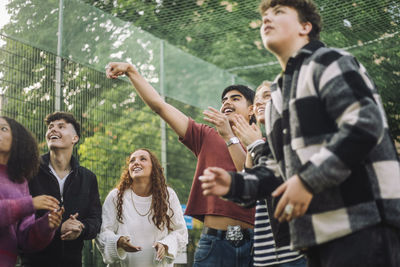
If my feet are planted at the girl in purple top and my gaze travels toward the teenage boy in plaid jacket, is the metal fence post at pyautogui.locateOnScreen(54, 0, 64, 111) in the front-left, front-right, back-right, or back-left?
back-left

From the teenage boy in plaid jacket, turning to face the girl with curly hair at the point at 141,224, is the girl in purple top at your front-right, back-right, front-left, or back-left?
front-left

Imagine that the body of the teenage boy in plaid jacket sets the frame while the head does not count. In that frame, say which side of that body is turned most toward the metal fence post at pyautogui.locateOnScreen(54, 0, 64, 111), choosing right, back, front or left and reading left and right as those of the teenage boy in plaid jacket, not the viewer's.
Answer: right

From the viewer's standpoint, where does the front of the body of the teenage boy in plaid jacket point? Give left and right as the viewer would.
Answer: facing the viewer and to the left of the viewer

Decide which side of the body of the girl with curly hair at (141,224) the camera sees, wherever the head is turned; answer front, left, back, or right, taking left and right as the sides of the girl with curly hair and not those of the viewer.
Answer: front

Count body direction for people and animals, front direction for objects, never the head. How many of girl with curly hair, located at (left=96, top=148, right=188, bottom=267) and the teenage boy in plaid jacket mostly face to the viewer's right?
0

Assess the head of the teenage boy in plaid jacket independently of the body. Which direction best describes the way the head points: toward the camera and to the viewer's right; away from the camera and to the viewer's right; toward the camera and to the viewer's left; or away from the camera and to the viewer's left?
toward the camera and to the viewer's left

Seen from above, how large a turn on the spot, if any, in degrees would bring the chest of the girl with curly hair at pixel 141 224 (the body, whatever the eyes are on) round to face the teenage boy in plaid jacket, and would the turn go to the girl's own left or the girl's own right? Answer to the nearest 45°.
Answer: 0° — they already face them
